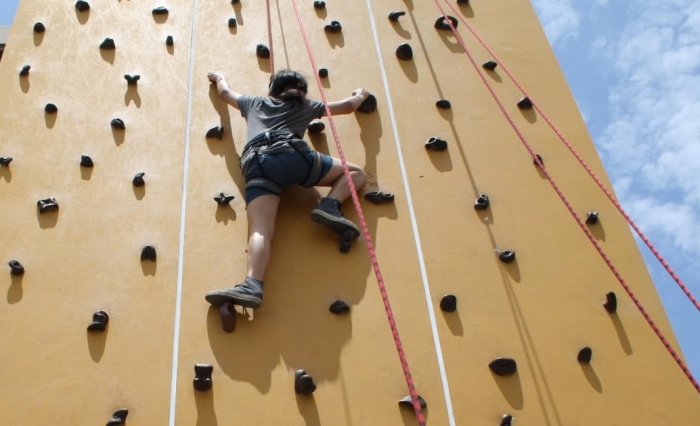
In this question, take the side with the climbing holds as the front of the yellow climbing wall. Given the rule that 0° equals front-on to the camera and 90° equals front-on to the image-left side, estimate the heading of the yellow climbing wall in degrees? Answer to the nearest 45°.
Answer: approximately 0°
